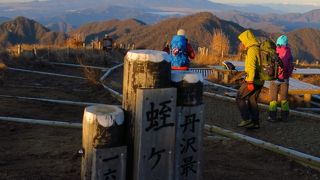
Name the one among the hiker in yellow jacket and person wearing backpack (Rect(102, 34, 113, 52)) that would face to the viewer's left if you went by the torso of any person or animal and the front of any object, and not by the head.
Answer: the hiker in yellow jacket

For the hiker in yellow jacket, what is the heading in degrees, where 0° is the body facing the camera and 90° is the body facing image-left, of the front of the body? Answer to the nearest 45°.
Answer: approximately 90°

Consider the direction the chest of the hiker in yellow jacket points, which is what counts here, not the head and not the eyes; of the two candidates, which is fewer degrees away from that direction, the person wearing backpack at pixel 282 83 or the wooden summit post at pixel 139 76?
the wooden summit post

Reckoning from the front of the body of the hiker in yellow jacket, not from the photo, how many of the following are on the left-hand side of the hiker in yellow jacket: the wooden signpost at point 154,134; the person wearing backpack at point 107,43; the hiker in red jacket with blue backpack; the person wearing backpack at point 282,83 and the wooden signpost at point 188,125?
2

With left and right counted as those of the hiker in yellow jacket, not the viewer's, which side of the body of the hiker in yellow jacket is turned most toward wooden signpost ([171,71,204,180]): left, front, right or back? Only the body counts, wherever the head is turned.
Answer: left

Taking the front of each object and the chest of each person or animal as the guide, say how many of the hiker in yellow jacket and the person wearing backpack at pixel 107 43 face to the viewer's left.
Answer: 1

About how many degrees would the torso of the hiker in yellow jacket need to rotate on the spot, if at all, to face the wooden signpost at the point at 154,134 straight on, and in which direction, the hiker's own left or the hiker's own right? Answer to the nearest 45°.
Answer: approximately 90° to the hiker's own left
